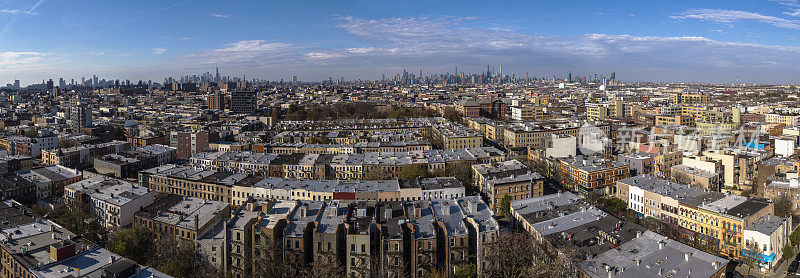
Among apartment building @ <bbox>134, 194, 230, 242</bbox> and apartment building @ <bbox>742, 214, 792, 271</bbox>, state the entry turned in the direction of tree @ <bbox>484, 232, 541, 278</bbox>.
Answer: apartment building @ <bbox>742, 214, 792, 271</bbox>

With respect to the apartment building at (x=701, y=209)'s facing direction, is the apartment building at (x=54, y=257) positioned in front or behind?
in front

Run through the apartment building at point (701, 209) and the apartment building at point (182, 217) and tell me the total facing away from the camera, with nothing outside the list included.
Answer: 0

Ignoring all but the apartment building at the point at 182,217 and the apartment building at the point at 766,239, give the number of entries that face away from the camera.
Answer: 0

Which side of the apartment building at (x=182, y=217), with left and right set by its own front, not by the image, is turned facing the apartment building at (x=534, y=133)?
back

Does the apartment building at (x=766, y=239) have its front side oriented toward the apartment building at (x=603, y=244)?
yes

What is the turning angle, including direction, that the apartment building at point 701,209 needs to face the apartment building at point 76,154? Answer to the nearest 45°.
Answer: approximately 45° to its right

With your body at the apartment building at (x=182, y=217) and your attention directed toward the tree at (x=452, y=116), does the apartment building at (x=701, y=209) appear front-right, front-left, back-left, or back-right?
front-right

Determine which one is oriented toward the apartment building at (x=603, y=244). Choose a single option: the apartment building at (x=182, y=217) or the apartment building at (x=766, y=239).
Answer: the apartment building at (x=766, y=239)

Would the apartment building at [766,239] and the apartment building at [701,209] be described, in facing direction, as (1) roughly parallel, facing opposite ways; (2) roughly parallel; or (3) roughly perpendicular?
roughly parallel

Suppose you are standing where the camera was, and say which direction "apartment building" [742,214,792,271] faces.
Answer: facing the viewer and to the left of the viewer

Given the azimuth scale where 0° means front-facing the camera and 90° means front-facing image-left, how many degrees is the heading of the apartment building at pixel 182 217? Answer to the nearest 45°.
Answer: approximately 45°
